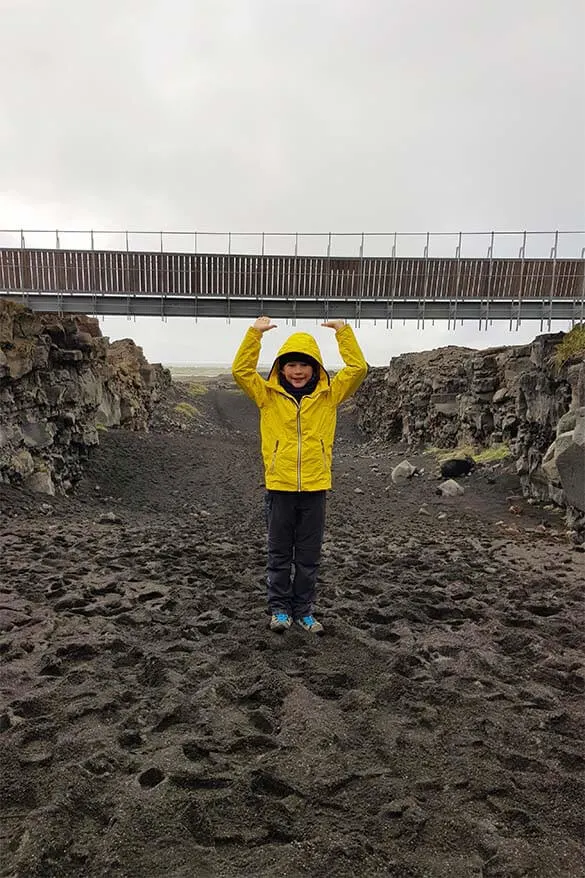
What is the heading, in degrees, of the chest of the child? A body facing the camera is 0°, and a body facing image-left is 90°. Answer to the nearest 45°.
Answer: approximately 0°

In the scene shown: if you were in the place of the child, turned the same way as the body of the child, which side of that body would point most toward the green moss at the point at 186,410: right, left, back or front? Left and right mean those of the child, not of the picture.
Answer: back

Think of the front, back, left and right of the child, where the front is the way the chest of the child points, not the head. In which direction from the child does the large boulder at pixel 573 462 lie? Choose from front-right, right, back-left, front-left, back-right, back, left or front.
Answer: back-left

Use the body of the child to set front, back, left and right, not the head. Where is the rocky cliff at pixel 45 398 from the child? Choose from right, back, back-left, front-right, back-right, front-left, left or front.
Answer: back-right

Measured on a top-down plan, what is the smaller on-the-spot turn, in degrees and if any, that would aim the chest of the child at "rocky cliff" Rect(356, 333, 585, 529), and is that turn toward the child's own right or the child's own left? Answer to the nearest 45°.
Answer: approximately 135° to the child's own left
